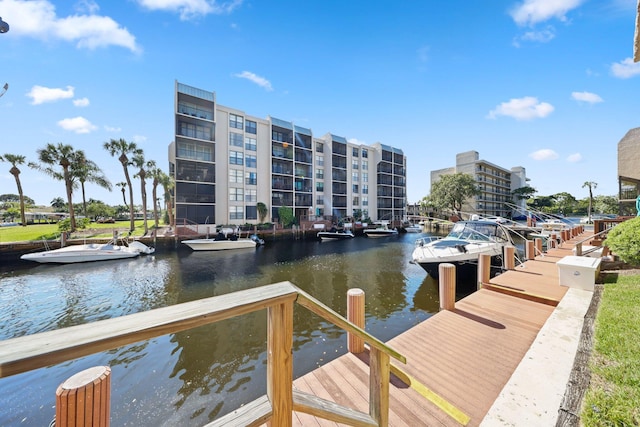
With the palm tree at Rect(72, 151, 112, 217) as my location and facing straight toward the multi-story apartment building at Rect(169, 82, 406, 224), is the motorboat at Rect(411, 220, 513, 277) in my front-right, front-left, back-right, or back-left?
front-right

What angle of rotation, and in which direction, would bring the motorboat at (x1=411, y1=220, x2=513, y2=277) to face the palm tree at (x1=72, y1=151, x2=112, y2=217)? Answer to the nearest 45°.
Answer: approximately 45° to its right

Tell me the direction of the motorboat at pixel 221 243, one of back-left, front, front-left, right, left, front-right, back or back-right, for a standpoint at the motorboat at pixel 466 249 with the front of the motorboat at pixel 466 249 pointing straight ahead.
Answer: front-right

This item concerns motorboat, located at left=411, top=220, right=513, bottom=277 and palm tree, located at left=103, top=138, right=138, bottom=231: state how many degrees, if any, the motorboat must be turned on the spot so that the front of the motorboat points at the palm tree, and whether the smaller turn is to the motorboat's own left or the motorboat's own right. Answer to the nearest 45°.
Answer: approximately 45° to the motorboat's own right

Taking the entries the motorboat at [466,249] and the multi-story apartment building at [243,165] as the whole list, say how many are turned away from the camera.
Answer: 0

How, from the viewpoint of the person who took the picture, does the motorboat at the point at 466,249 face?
facing the viewer and to the left of the viewer

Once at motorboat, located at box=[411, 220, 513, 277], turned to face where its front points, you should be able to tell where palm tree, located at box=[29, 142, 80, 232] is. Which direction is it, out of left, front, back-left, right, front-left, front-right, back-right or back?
front-right

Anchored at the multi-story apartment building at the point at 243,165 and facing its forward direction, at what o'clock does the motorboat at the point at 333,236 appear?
The motorboat is roughly at 11 o'clock from the multi-story apartment building.

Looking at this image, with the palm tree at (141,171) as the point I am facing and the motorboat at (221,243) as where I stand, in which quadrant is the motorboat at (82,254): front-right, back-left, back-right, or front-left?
front-left

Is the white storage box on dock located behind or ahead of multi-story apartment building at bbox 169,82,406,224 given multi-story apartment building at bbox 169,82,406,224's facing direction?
ahead

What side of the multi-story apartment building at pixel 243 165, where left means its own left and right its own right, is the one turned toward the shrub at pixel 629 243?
front

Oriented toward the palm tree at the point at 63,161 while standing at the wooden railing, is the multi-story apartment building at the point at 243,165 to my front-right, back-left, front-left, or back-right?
front-right

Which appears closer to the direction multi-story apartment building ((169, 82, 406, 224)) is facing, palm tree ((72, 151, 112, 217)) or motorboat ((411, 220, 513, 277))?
the motorboat

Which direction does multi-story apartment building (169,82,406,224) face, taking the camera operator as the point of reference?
facing the viewer and to the right of the viewer
